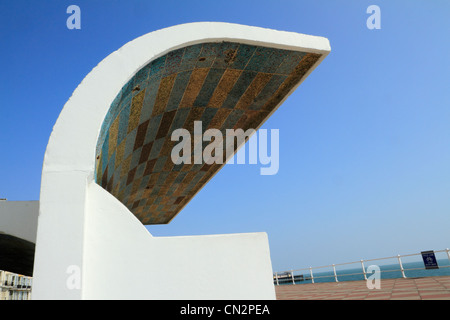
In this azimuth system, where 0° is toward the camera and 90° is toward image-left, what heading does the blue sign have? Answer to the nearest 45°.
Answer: approximately 0°

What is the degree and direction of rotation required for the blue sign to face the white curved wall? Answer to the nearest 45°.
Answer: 0° — it already faces it
